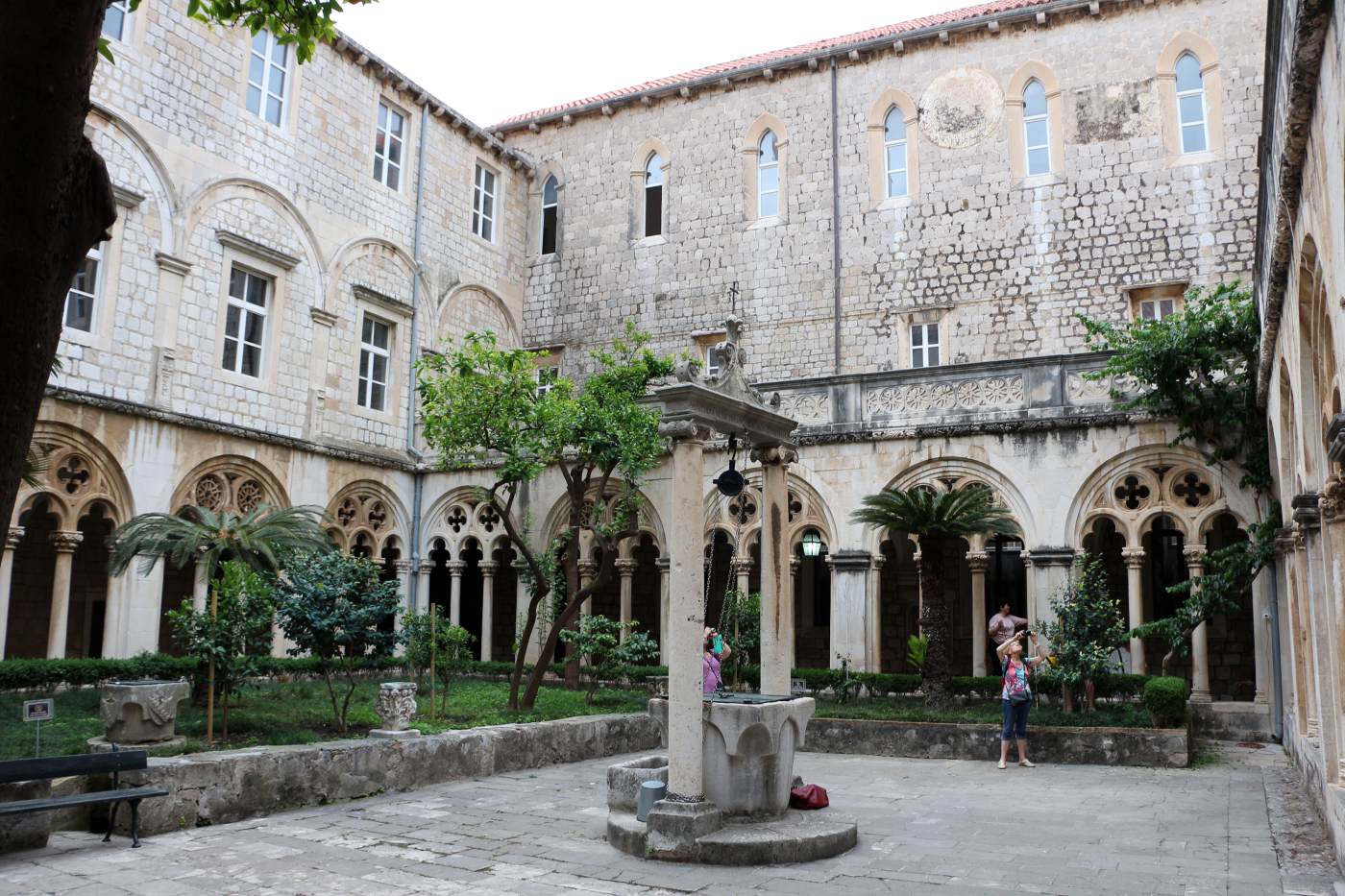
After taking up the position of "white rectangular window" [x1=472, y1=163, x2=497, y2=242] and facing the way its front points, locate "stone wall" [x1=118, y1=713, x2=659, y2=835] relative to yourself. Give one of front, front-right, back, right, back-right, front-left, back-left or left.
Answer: front-right

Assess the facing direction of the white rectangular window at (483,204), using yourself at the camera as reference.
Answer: facing the viewer and to the right of the viewer

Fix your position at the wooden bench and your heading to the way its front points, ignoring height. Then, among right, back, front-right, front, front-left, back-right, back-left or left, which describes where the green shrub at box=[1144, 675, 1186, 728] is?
front-left

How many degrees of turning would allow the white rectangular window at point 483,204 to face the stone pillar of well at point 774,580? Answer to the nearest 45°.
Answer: approximately 45° to its right

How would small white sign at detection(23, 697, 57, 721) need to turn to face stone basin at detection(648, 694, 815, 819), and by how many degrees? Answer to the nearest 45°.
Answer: approximately 45° to its left

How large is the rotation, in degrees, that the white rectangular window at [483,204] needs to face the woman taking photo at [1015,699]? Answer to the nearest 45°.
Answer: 0° — it already faces them

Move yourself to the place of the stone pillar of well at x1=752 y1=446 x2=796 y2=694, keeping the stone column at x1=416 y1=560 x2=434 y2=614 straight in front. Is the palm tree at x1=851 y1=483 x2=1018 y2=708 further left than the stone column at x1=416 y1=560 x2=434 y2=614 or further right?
right

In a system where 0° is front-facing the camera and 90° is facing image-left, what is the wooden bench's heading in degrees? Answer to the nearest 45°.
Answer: approximately 315°

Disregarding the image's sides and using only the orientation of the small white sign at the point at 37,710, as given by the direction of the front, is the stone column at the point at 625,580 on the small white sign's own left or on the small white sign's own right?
on the small white sign's own left

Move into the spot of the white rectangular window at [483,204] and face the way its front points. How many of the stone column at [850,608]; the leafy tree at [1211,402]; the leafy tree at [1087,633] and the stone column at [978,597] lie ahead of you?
4

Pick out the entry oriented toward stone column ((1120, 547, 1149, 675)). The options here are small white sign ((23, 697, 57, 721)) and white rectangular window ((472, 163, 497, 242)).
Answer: the white rectangular window

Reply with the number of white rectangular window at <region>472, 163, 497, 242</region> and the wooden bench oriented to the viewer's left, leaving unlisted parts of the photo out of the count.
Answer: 0

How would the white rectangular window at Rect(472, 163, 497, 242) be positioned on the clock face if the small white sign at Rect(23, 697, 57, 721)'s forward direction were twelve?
The white rectangular window is roughly at 7 o'clock from the small white sign.

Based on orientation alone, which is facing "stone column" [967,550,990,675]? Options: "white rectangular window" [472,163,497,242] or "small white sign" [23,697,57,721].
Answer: the white rectangular window
